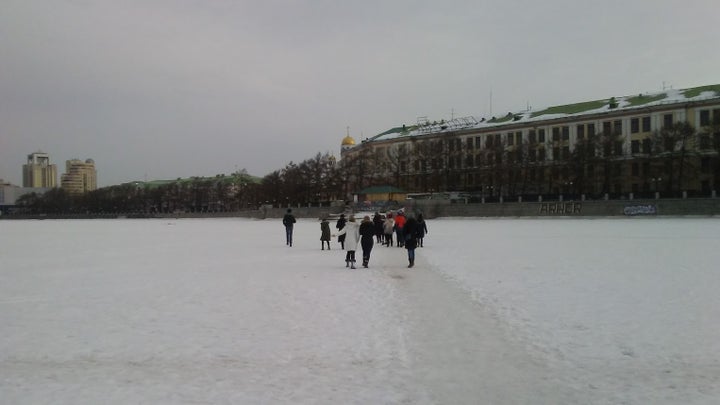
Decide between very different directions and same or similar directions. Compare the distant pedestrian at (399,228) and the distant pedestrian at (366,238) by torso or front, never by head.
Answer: same or similar directions

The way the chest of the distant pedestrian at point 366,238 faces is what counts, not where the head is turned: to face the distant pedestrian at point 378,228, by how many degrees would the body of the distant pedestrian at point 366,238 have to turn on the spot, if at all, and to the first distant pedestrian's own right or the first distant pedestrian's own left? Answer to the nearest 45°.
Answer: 0° — they already face them

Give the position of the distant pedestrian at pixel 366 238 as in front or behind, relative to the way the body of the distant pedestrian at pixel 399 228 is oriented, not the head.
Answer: behind

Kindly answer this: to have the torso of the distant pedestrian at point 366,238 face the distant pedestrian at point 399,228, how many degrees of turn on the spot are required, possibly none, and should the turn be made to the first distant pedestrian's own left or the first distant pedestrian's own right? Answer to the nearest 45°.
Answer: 0° — they already face them

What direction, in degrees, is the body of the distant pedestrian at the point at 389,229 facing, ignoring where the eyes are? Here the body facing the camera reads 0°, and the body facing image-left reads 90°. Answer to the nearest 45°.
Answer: approximately 180°

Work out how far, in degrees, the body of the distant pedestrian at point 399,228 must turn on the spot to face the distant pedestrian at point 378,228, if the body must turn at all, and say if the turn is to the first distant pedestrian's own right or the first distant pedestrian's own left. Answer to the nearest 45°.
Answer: approximately 45° to the first distant pedestrian's own left

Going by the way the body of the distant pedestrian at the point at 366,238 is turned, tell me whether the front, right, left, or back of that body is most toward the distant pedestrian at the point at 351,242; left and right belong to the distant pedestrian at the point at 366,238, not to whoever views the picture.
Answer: left

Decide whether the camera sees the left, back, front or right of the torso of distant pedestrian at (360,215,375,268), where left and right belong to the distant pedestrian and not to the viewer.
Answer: back

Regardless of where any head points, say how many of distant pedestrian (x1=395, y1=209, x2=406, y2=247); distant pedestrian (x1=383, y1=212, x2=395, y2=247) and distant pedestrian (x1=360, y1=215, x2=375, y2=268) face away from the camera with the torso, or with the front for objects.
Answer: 3

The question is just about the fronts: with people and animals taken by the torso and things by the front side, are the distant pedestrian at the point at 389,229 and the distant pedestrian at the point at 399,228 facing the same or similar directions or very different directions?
same or similar directions

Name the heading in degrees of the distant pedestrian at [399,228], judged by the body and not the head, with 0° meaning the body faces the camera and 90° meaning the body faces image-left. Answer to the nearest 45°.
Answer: approximately 180°

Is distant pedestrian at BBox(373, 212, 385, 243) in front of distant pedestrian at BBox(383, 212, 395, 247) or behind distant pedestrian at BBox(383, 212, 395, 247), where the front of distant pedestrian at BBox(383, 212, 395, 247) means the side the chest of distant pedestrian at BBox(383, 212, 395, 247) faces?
in front

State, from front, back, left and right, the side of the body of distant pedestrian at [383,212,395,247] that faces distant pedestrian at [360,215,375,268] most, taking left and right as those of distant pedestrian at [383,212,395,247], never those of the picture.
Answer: back
